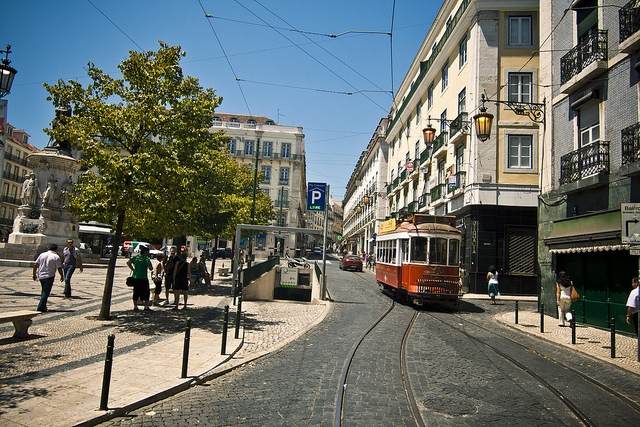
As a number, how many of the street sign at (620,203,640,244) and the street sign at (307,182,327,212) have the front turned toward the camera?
2

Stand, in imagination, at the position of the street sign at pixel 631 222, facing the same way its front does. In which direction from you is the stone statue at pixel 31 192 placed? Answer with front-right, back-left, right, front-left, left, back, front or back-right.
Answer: right

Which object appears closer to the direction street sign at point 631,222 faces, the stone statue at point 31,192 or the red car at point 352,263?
the stone statue

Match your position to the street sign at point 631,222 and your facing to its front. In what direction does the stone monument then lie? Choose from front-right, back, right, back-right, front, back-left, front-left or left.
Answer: right

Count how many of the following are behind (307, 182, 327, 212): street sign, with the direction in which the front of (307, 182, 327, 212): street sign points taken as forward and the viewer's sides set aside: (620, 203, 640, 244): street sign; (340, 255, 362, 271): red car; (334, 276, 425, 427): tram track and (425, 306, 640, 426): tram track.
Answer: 1

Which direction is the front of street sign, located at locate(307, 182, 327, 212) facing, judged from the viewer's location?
facing the viewer

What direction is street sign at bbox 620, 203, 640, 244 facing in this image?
toward the camera

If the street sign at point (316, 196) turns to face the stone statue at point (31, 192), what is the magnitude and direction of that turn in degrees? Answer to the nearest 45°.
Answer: approximately 90° to its right

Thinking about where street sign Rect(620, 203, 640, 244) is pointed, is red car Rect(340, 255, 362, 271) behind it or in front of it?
behind

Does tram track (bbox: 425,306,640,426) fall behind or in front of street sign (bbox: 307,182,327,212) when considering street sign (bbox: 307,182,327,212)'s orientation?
in front

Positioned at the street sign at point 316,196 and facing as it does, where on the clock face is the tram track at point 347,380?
The tram track is roughly at 12 o'clock from the street sign.

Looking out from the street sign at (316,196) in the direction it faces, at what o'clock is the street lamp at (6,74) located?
The street lamp is roughly at 1 o'clock from the street sign.

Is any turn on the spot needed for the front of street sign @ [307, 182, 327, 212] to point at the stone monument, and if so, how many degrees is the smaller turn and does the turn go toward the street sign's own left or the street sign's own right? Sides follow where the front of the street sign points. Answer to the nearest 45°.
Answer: approximately 90° to the street sign's own right
